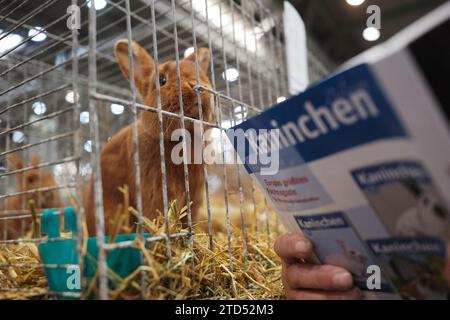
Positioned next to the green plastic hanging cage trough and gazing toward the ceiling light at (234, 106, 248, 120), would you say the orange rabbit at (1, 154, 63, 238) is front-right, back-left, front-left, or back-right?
front-left

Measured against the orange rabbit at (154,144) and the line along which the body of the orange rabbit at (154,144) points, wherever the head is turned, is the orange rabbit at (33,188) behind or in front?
behind
